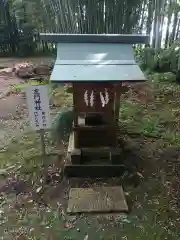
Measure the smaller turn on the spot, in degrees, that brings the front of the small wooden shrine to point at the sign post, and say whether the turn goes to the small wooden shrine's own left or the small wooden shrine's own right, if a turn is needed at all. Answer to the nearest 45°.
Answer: approximately 45° to the small wooden shrine's own right

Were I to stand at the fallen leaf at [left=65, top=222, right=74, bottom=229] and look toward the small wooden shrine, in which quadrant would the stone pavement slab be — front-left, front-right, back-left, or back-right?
front-right

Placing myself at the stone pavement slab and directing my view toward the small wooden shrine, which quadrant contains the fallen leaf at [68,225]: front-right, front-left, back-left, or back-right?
back-left

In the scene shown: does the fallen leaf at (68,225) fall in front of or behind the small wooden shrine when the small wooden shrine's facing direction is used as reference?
in front

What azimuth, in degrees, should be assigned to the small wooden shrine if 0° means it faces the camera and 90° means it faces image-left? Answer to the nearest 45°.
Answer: approximately 0°

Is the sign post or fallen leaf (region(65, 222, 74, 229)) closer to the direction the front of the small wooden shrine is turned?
the fallen leaf
